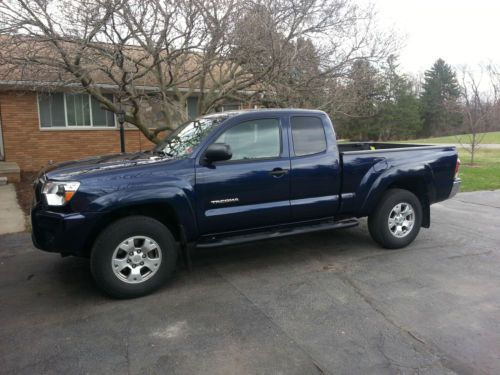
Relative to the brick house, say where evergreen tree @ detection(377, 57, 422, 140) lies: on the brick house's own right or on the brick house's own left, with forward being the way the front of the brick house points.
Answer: on the brick house's own left

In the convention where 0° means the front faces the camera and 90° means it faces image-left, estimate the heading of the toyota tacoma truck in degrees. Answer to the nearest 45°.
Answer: approximately 45°

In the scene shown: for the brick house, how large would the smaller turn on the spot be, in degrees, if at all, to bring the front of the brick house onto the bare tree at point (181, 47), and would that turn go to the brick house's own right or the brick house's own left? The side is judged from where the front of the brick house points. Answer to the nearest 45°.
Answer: approximately 45° to the brick house's own left

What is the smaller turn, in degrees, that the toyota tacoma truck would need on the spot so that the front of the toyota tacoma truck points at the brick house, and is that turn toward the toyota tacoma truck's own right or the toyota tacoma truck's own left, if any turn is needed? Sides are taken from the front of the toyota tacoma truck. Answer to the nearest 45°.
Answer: approximately 90° to the toyota tacoma truck's own right

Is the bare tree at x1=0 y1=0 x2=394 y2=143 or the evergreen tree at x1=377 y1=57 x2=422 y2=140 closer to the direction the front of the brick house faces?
the bare tree

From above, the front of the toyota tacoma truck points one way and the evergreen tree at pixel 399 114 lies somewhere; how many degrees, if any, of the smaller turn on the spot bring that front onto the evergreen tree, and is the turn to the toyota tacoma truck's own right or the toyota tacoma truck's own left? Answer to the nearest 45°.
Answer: approximately 135° to the toyota tacoma truck's own right

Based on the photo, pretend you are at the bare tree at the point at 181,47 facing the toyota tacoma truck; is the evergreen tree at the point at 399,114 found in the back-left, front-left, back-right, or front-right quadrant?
back-left

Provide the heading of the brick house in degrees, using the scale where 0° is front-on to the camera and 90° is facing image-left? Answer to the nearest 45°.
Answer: approximately 0°
